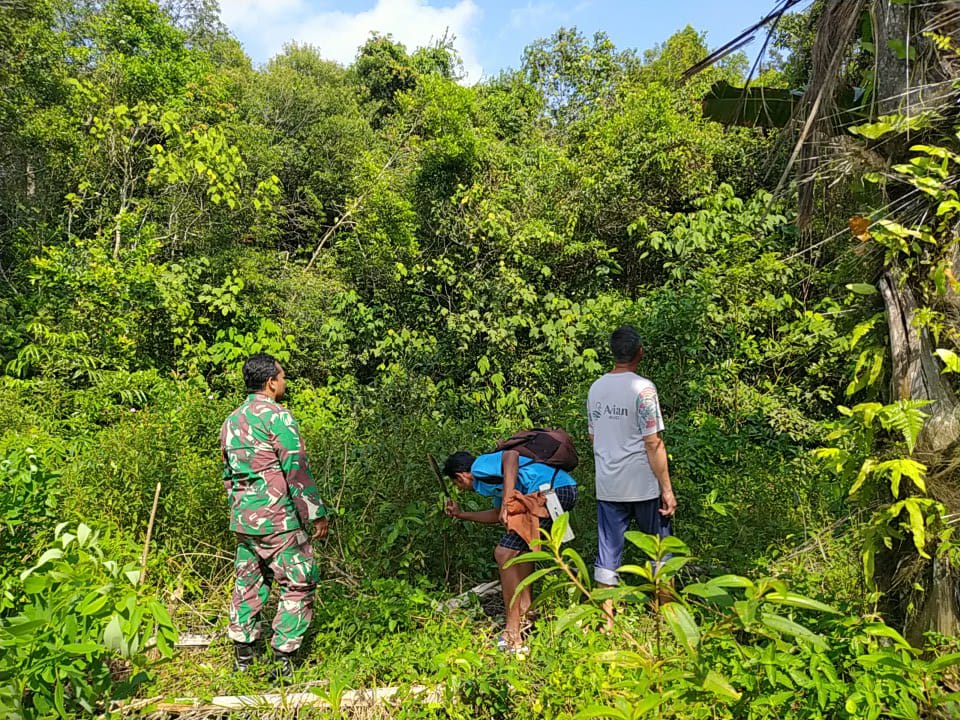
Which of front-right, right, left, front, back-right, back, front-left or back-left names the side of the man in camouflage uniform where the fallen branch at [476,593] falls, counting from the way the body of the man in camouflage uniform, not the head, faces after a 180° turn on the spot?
back-left

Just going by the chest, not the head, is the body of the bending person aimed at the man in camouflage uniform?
yes

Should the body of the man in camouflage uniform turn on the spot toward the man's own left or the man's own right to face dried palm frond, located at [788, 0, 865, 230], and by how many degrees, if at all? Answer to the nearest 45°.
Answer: approximately 90° to the man's own right

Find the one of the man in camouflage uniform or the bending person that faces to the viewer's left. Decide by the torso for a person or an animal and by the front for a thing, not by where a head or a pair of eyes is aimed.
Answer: the bending person

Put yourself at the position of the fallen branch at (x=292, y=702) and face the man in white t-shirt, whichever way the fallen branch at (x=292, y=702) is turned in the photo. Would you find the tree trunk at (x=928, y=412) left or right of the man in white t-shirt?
right

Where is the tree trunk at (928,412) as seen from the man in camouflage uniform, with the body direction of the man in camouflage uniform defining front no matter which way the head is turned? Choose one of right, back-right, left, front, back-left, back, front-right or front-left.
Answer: right

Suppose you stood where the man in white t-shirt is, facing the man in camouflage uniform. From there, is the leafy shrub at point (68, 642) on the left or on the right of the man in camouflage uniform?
left

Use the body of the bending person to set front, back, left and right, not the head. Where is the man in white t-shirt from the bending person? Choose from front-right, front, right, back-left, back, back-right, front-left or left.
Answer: back

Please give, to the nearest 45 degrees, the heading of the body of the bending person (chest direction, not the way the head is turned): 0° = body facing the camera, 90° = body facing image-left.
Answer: approximately 90°

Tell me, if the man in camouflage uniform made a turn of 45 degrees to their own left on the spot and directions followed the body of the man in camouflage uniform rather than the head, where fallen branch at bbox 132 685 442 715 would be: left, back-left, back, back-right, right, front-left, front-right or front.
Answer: back

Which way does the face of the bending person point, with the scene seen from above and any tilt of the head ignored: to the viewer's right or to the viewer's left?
to the viewer's left

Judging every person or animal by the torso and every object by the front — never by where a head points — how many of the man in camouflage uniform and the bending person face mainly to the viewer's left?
1
